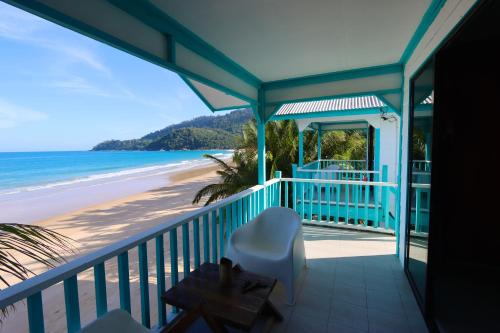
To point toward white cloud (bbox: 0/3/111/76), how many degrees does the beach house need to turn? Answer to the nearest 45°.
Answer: approximately 45° to its right

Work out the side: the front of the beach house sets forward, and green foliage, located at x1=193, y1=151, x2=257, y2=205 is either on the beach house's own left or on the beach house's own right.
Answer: on the beach house's own right

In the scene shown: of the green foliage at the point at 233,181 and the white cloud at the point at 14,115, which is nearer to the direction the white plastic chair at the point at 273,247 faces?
the white cloud

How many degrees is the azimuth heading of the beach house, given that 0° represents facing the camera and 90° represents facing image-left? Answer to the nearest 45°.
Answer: approximately 90°

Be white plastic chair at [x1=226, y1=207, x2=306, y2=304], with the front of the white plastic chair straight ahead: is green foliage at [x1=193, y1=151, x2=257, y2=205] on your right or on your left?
on your right

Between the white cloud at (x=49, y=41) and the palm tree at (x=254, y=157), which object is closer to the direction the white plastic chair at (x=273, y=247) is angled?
the white cloud

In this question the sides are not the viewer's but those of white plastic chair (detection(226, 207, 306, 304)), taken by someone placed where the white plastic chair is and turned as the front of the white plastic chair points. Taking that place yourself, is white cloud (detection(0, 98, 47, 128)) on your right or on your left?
on your right

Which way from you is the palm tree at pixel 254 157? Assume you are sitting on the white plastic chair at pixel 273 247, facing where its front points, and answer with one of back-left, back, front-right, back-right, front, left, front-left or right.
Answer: back-right

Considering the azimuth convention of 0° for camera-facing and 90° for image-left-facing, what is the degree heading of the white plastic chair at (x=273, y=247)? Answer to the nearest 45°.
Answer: approximately 45°
